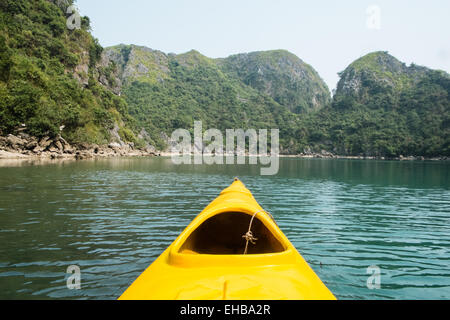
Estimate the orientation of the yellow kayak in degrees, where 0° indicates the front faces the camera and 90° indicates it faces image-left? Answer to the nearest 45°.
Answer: approximately 180°
